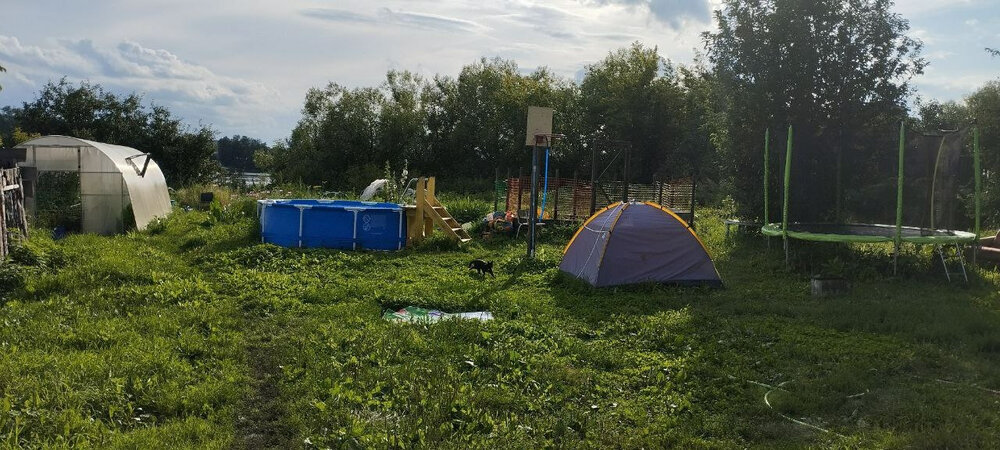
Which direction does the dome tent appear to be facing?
to the viewer's left

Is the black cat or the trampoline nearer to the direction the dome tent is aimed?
the black cat

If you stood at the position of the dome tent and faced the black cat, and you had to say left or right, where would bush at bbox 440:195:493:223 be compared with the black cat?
right

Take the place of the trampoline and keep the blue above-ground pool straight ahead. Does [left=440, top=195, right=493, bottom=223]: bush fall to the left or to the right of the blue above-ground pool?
right

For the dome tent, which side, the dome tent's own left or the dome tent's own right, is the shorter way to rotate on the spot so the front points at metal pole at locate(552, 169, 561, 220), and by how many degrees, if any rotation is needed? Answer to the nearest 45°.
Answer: approximately 90° to the dome tent's own right

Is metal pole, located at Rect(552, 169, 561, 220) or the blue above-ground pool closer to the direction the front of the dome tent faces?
the blue above-ground pool

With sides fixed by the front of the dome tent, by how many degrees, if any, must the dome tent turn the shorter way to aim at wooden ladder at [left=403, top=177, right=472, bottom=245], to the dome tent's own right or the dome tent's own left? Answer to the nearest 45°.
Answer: approximately 45° to the dome tent's own right

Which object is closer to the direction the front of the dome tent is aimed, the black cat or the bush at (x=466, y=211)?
the black cat
